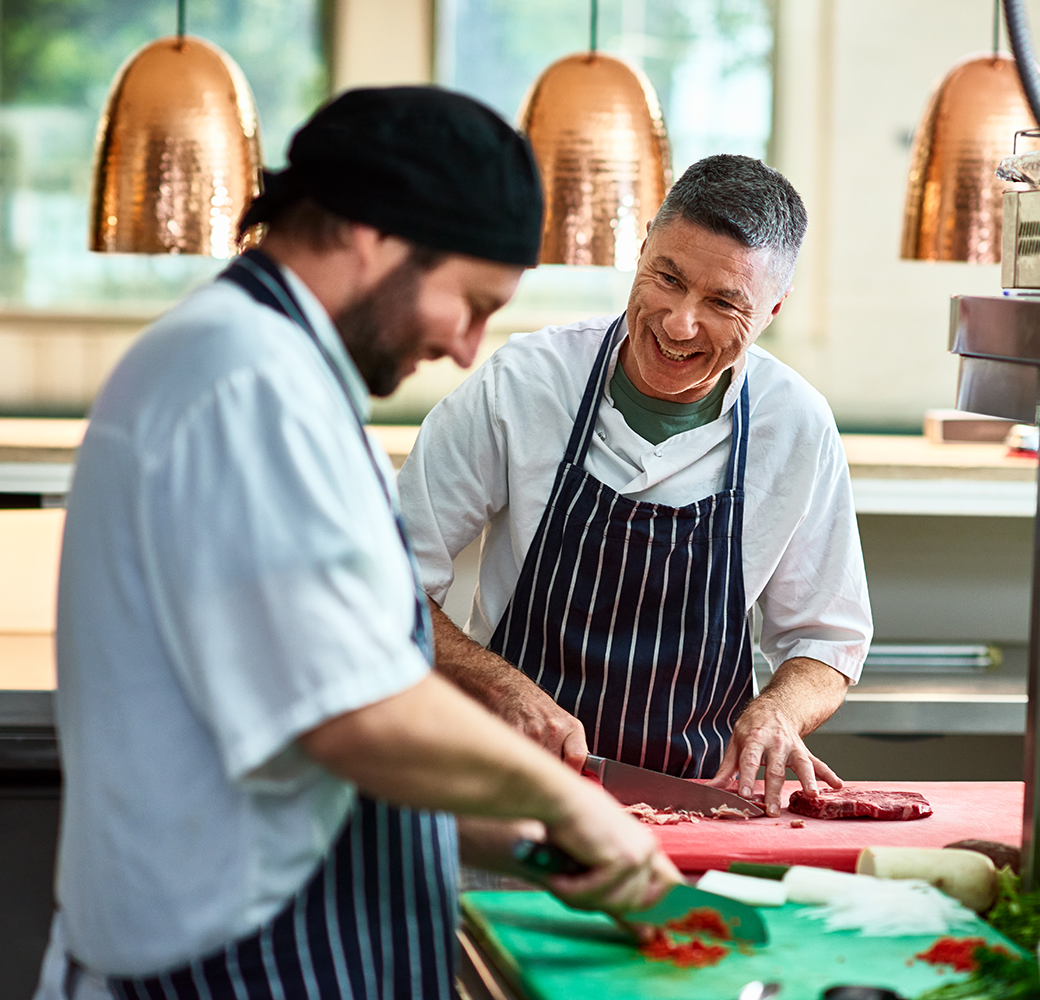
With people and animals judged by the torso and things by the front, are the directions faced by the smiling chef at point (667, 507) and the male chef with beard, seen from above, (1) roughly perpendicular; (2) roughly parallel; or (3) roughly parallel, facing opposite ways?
roughly perpendicular

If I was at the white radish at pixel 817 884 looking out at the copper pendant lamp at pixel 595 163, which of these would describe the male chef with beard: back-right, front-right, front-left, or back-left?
back-left

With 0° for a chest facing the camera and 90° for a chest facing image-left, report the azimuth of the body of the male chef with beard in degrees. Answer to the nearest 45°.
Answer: approximately 270°

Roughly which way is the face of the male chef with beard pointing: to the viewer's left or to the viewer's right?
to the viewer's right

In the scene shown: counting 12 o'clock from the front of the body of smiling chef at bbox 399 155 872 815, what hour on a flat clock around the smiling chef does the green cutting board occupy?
The green cutting board is roughly at 12 o'clock from the smiling chef.

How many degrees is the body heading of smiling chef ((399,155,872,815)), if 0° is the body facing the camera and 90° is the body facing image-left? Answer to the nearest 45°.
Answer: approximately 0°

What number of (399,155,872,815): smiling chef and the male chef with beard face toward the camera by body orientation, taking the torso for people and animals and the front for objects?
1

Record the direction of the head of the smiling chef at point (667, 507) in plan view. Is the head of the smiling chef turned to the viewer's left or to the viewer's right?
to the viewer's left

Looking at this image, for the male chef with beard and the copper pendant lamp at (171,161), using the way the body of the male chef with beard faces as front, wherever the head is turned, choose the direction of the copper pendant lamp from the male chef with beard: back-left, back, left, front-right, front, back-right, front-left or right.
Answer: left

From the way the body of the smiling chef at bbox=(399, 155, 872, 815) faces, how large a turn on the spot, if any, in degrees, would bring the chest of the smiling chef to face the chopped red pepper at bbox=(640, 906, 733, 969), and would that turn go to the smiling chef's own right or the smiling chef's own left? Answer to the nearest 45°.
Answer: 0° — they already face it
